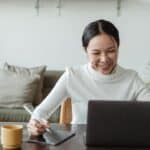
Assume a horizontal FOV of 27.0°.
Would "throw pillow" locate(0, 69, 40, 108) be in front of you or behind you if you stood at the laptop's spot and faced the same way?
in front

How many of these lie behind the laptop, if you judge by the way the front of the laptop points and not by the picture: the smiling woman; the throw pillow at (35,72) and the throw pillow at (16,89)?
0

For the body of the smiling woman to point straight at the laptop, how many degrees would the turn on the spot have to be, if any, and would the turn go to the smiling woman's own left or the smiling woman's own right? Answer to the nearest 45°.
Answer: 0° — they already face it

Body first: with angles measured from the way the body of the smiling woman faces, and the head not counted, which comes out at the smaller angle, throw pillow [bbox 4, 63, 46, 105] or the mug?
the mug

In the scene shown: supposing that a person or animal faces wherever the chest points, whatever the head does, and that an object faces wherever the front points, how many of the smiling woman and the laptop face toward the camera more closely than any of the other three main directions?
1

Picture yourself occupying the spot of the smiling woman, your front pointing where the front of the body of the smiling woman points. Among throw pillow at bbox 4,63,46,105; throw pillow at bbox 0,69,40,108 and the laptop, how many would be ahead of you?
1

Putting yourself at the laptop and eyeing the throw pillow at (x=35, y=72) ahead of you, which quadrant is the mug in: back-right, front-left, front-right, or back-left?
front-left

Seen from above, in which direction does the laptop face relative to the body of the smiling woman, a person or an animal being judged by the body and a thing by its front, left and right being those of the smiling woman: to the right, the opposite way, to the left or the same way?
the opposite way

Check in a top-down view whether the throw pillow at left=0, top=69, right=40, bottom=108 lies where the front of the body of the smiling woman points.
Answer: no

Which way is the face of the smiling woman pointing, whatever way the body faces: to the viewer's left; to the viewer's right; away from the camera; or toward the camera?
toward the camera

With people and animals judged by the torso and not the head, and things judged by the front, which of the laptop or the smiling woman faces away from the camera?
the laptop

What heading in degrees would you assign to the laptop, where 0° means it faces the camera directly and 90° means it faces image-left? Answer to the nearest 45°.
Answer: approximately 180°

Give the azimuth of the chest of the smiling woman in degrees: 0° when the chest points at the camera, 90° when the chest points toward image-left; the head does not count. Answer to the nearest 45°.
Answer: approximately 0°
